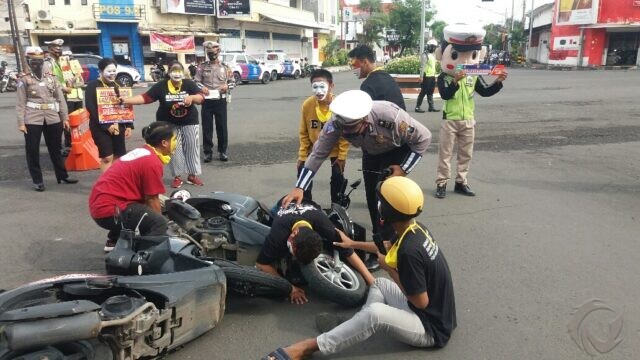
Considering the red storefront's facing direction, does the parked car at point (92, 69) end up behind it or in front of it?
in front

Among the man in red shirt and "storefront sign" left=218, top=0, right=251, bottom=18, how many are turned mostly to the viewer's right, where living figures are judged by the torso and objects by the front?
1

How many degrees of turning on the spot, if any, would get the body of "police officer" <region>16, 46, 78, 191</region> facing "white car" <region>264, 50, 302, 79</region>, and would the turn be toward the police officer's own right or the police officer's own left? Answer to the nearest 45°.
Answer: approximately 135° to the police officer's own left

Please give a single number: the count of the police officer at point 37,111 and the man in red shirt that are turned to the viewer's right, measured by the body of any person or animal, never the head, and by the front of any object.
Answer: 1

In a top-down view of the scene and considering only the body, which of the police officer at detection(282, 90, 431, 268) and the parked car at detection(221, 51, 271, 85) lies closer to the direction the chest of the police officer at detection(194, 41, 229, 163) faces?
the police officer

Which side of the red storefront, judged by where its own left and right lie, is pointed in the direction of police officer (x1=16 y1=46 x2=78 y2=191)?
front

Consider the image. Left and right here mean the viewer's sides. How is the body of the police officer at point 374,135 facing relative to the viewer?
facing the viewer and to the left of the viewer

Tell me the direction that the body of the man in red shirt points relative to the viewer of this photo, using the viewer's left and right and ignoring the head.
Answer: facing to the right of the viewer

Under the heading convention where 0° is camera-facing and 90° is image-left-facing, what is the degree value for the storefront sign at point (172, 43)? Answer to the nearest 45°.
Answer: approximately 0°

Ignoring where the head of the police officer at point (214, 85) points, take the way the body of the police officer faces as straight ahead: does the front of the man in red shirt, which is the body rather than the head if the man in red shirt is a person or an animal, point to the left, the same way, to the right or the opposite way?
to the left

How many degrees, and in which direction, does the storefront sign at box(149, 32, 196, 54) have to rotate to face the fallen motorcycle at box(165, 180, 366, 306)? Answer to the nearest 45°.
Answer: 0° — it already faces it

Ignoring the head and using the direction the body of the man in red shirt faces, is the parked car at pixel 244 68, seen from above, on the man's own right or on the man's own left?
on the man's own left
